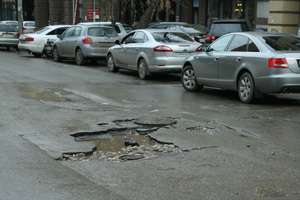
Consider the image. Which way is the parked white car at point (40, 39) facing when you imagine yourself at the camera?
facing away from the viewer and to the right of the viewer

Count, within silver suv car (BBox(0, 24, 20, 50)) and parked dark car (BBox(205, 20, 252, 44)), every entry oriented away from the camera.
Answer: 2

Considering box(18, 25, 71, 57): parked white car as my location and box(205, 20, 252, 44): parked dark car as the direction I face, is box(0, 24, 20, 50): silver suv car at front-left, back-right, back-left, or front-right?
back-left

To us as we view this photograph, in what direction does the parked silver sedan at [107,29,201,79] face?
facing away from the viewer and to the left of the viewer

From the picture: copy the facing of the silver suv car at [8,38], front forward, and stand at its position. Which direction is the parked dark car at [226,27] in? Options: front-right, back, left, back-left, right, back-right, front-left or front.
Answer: back-right

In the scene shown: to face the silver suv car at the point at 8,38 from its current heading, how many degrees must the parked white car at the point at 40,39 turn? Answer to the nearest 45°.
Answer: approximately 45° to its left

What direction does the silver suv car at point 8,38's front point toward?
away from the camera

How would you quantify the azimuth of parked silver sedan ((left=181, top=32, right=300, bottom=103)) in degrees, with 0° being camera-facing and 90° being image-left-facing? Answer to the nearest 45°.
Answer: approximately 135°

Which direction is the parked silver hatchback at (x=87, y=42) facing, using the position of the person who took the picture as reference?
facing away from the viewer and to the left of the viewer

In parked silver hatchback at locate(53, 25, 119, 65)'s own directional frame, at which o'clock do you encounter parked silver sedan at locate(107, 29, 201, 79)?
parked silver sedan at locate(107, 29, 201, 79) is roughly at 7 o'clock from parked silver hatchback at locate(53, 25, 119, 65).

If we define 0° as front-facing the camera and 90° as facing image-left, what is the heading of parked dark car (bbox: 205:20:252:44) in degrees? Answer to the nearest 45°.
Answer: approximately 180°
